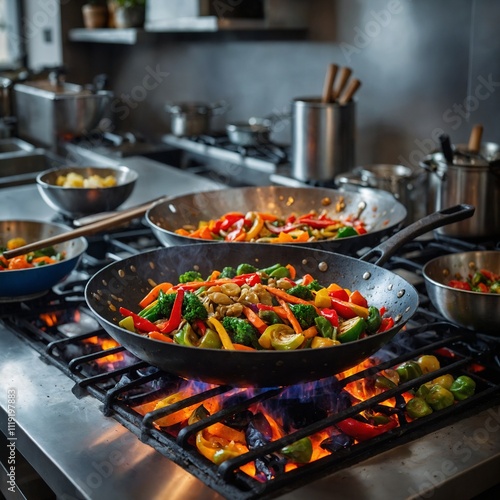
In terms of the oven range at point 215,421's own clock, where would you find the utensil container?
The utensil container is roughly at 5 o'clock from the oven range.

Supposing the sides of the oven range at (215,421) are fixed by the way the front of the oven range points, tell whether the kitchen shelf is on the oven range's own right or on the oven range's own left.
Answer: on the oven range's own right

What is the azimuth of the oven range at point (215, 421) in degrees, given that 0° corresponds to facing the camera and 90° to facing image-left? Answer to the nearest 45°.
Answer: approximately 45°

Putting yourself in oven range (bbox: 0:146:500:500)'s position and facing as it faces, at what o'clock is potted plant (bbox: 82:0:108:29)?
The potted plant is roughly at 4 o'clock from the oven range.

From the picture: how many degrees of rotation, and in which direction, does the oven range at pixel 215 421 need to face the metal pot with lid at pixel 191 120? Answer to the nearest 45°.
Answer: approximately 135° to its right
